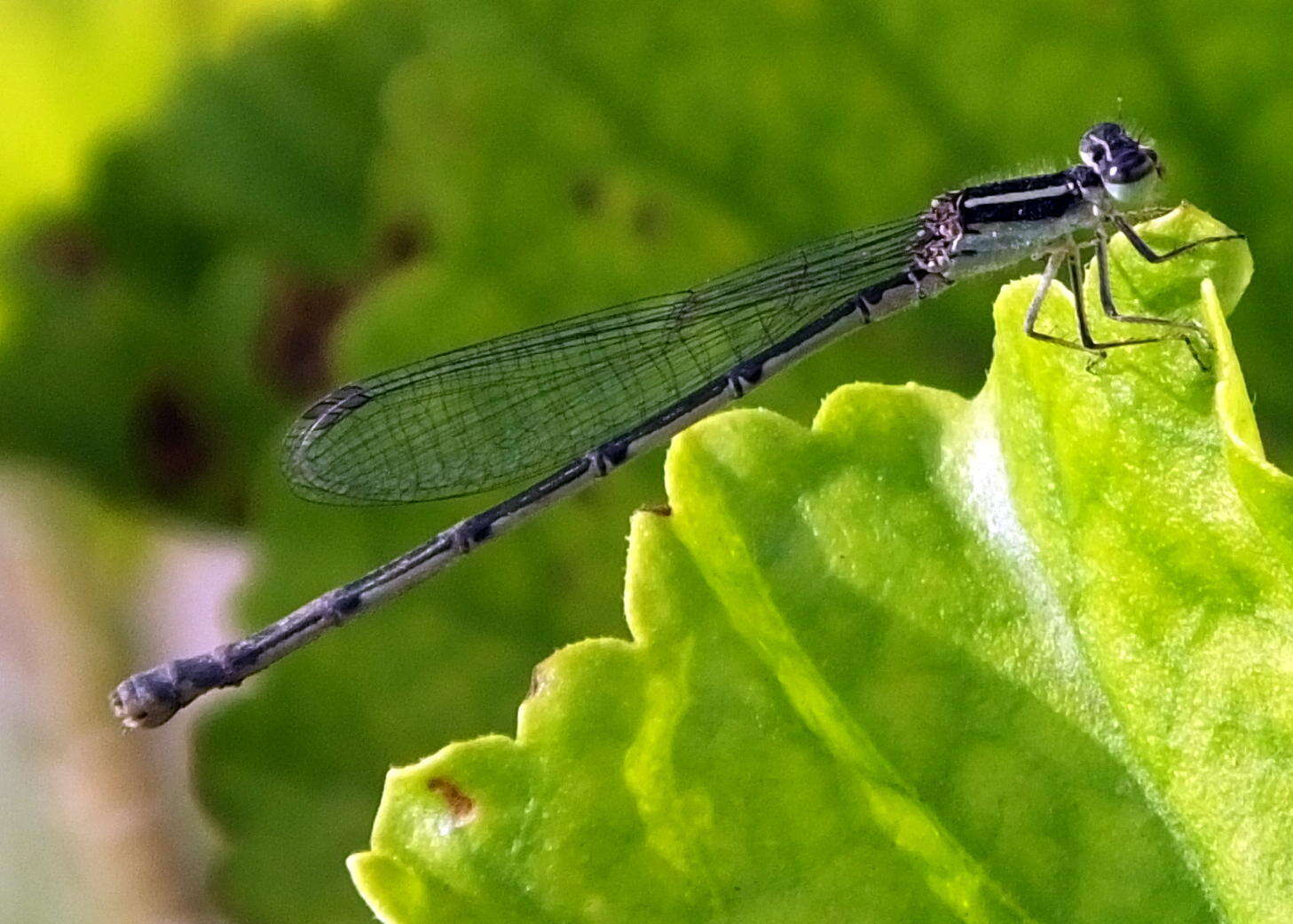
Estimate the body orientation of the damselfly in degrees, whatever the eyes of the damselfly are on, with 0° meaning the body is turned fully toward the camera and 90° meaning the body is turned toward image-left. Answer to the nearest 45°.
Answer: approximately 270°
